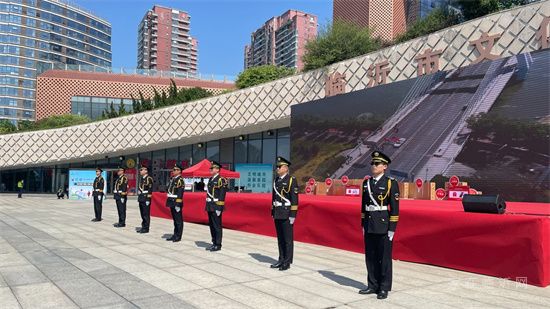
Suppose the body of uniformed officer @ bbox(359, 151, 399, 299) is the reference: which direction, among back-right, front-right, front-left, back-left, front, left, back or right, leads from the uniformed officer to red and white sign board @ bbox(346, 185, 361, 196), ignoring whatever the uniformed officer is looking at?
back-right

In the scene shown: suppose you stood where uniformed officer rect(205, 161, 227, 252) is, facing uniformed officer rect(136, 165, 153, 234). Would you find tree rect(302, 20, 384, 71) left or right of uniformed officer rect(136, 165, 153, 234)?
right

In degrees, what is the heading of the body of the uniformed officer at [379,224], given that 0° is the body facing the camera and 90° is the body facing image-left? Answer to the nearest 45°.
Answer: approximately 45°

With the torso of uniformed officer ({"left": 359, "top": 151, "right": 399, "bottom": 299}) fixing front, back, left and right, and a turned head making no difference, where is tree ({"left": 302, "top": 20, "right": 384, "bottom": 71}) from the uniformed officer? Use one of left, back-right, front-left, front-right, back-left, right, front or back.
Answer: back-right

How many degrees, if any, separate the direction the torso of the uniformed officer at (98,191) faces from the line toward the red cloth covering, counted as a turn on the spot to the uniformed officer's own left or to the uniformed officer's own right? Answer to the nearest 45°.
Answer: approximately 90° to the uniformed officer's own left

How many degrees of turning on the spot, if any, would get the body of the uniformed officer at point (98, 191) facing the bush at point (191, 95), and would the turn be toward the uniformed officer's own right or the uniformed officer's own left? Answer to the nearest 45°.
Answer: approximately 135° to the uniformed officer's own right

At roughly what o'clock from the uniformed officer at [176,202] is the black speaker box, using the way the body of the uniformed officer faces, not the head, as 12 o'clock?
The black speaker box is roughly at 9 o'clock from the uniformed officer.

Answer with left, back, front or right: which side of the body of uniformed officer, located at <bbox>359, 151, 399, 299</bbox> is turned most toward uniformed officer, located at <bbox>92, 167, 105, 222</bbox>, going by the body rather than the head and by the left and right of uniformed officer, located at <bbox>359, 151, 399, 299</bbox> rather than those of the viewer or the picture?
right

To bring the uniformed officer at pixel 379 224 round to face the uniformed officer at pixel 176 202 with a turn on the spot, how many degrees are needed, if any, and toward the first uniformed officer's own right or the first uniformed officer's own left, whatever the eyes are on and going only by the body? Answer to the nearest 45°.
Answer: approximately 90° to the first uniformed officer's own right
